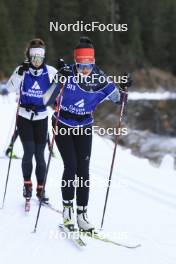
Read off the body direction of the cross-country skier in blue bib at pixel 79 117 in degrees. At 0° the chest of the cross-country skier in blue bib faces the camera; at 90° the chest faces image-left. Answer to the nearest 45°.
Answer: approximately 0°
